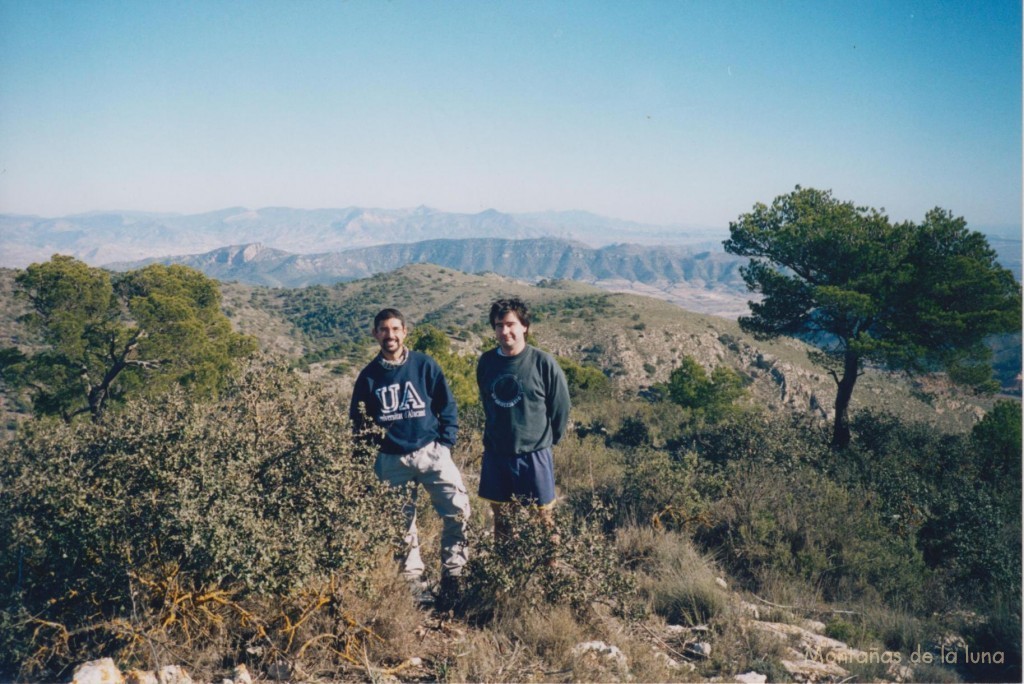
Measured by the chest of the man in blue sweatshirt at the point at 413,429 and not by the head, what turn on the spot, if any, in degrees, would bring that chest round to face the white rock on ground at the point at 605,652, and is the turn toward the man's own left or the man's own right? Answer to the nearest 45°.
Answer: approximately 45° to the man's own left

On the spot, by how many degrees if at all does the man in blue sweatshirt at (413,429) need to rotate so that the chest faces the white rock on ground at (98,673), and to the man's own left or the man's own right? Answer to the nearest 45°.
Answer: approximately 45° to the man's own right

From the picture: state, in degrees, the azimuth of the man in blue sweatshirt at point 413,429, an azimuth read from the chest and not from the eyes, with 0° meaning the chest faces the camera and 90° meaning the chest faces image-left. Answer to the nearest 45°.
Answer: approximately 0°
